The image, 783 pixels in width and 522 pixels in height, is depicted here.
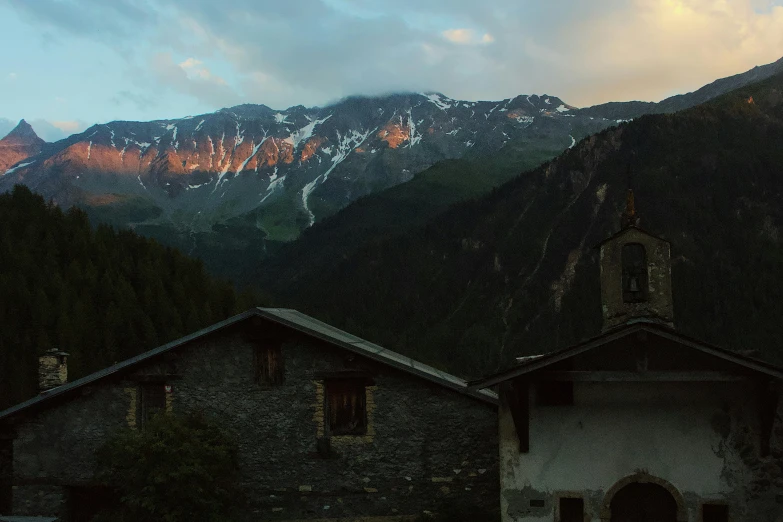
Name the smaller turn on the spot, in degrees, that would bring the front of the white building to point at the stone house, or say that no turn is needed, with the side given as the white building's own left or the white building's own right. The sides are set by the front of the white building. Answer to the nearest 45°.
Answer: approximately 90° to the white building's own right

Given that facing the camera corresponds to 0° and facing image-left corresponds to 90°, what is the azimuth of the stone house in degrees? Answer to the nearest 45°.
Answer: approximately 0°

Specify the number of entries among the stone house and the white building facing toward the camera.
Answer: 2

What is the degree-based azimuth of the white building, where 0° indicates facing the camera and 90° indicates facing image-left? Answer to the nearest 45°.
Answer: approximately 0°

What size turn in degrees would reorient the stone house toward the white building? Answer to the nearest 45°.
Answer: approximately 45° to its left

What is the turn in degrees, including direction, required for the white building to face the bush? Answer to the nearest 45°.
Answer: approximately 90° to its right
